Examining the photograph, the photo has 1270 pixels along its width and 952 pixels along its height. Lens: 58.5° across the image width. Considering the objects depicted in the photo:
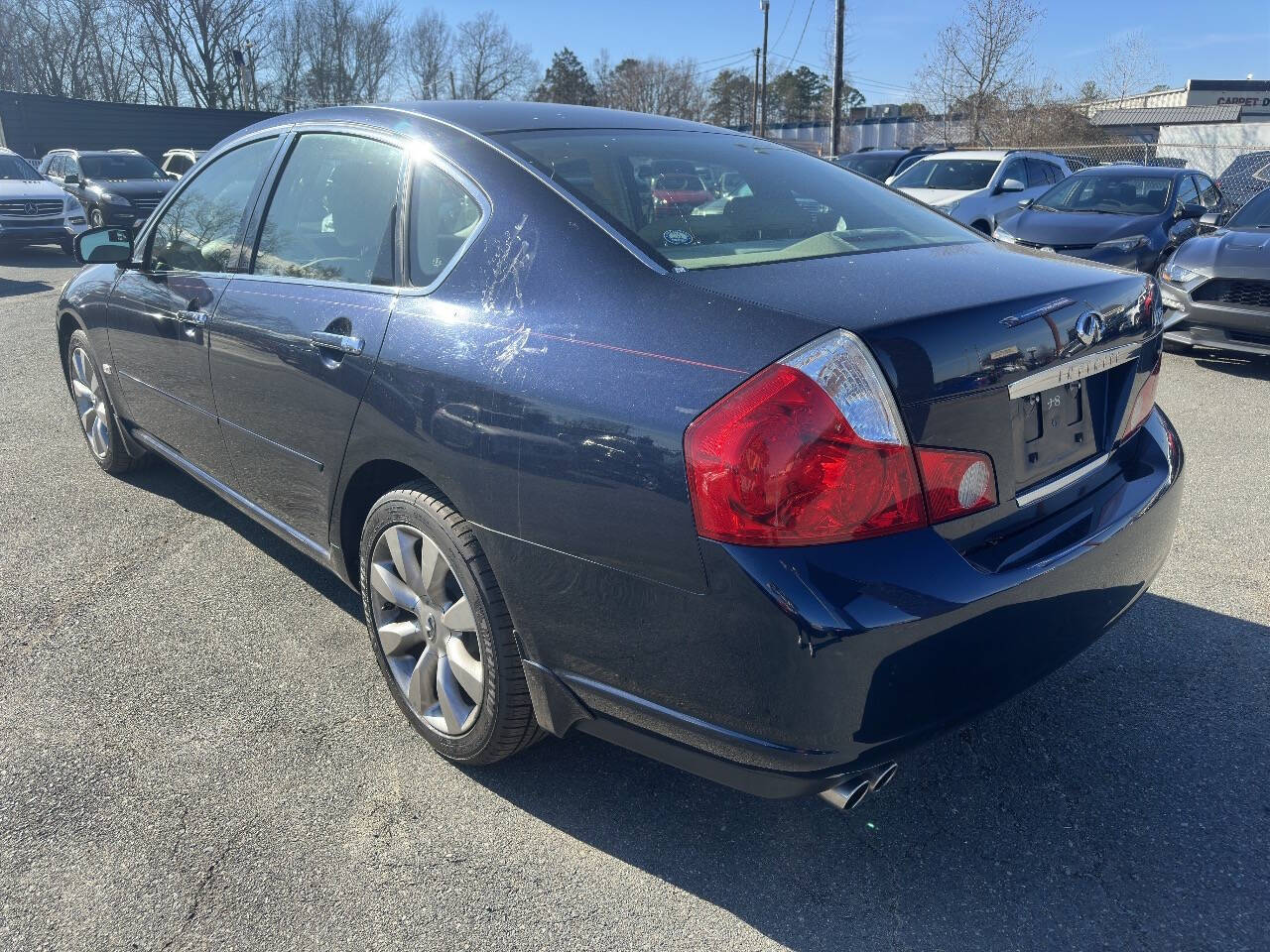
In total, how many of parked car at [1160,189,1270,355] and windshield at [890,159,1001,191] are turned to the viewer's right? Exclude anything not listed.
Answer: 0

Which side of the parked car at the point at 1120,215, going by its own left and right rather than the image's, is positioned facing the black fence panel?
right

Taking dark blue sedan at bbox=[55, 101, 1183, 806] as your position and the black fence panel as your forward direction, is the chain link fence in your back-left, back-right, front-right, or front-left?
front-right

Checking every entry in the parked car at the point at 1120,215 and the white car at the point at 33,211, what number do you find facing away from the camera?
0

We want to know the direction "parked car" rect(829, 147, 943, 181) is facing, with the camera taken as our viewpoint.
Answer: facing the viewer and to the left of the viewer

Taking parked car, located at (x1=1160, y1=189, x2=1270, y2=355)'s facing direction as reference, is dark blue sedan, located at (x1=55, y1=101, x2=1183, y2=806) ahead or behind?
ahead

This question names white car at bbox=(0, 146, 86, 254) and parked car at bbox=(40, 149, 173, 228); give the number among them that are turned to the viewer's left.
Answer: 0

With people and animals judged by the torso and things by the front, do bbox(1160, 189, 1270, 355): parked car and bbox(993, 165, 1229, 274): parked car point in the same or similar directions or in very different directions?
same or similar directions

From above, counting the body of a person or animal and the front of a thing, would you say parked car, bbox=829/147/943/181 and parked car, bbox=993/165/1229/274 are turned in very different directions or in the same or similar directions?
same or similar directions

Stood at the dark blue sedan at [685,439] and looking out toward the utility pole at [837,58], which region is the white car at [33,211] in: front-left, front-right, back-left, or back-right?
front-left

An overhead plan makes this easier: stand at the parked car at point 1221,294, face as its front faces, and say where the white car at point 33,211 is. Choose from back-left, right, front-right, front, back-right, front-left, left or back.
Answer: front-right

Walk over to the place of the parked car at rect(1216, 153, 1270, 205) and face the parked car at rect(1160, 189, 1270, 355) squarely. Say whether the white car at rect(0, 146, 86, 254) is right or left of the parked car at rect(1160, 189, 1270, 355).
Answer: right

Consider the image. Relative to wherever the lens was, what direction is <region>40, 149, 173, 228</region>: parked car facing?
facing the viewer and to the right of the viewer
